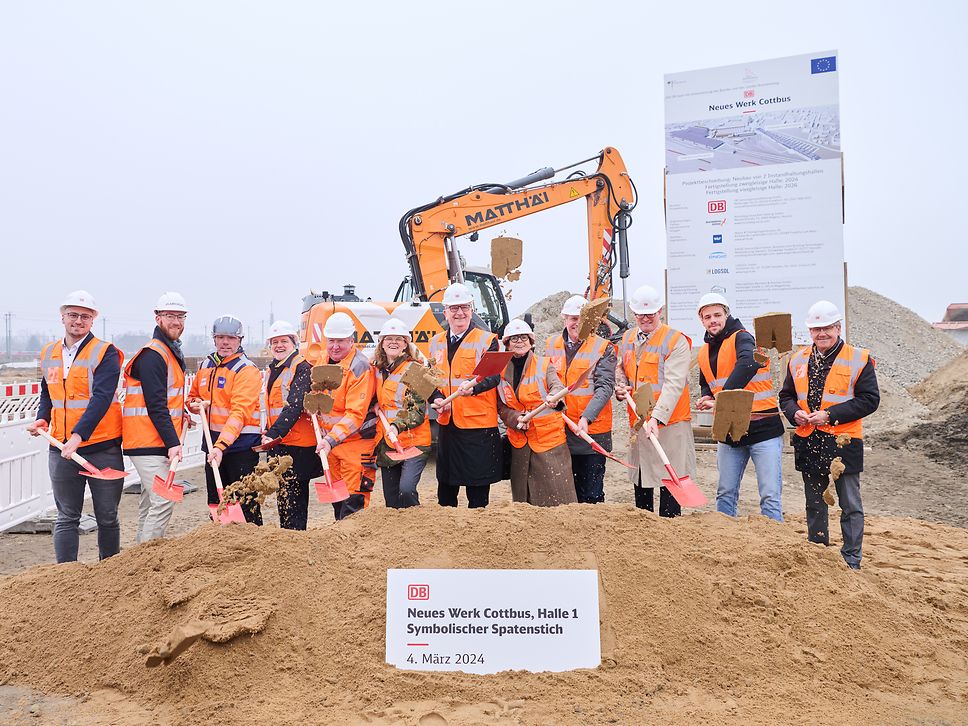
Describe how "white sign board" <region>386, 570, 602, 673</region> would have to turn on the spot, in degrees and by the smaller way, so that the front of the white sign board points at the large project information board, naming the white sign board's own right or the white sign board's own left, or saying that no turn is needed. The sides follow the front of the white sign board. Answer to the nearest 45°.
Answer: approximately 135° to the white sign board's own left

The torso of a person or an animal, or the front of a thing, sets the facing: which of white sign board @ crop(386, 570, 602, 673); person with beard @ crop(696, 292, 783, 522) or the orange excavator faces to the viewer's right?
the orange excavator

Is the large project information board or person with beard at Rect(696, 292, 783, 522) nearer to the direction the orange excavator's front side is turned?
the large project information board

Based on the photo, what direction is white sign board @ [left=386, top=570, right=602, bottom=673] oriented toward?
toward the camera

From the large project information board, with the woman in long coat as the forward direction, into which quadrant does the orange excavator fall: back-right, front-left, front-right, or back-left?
front-right

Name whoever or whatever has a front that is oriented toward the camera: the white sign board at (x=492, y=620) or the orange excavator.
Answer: the white sign board

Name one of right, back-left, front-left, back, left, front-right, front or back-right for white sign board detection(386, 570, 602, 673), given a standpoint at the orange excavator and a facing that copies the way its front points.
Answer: right

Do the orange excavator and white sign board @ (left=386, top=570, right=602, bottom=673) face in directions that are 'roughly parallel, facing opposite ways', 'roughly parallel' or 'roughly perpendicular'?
roughly perpendicular

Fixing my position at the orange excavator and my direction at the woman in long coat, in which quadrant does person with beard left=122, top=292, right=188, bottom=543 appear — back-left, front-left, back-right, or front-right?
front-right

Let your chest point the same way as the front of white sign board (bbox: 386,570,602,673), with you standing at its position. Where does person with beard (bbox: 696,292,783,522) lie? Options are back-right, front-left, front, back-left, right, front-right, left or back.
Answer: back-left

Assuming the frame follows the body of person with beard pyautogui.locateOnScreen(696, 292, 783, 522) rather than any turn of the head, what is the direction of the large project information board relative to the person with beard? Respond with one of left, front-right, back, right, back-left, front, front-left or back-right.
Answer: back-right

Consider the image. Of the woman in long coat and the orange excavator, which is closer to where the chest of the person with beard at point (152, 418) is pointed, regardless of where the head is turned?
the woman in long coat

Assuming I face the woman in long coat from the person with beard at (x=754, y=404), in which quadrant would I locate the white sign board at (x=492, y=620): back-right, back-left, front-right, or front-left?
front-left

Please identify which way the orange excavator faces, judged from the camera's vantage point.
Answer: facing to the right of the viewer

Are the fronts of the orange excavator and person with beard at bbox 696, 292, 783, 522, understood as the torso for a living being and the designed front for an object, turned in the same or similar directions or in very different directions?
very different directions

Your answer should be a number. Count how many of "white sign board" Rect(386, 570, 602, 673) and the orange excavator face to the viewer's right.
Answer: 1

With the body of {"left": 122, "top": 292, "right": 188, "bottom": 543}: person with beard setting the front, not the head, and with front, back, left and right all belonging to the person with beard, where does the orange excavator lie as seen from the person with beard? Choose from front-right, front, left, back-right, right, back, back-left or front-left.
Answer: left
